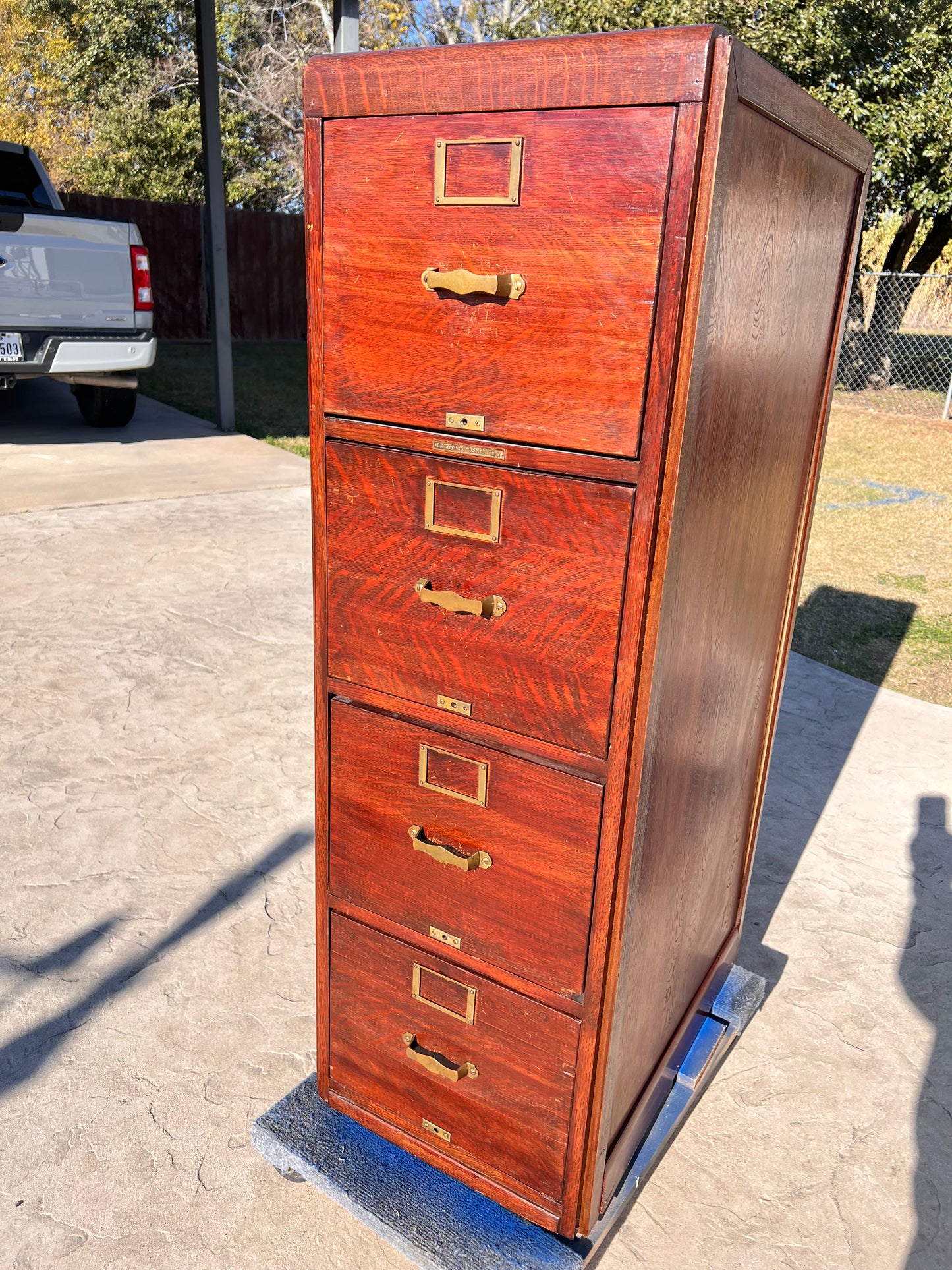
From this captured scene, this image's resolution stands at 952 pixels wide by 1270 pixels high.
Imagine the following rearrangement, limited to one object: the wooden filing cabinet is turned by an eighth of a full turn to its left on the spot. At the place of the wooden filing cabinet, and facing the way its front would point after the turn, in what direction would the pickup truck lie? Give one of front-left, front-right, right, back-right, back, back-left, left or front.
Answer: back-right

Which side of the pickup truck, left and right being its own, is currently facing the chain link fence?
right

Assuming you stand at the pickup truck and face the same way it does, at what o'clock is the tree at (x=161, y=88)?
The tree is roughly at 12 o'clock from the pickup truck.

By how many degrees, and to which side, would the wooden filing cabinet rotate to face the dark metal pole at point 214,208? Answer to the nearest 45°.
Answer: approximately 90° to its right

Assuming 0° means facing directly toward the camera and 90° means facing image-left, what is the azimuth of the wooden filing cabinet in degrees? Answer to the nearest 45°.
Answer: approximately 45°

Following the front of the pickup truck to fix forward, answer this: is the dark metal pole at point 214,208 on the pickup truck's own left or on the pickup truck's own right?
on the pickup truck's own right

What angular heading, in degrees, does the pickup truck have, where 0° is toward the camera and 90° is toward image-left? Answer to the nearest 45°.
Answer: approximately 180°

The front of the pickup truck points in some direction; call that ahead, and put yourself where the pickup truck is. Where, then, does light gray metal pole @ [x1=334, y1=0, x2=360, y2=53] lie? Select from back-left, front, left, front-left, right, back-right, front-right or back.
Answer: back-right
